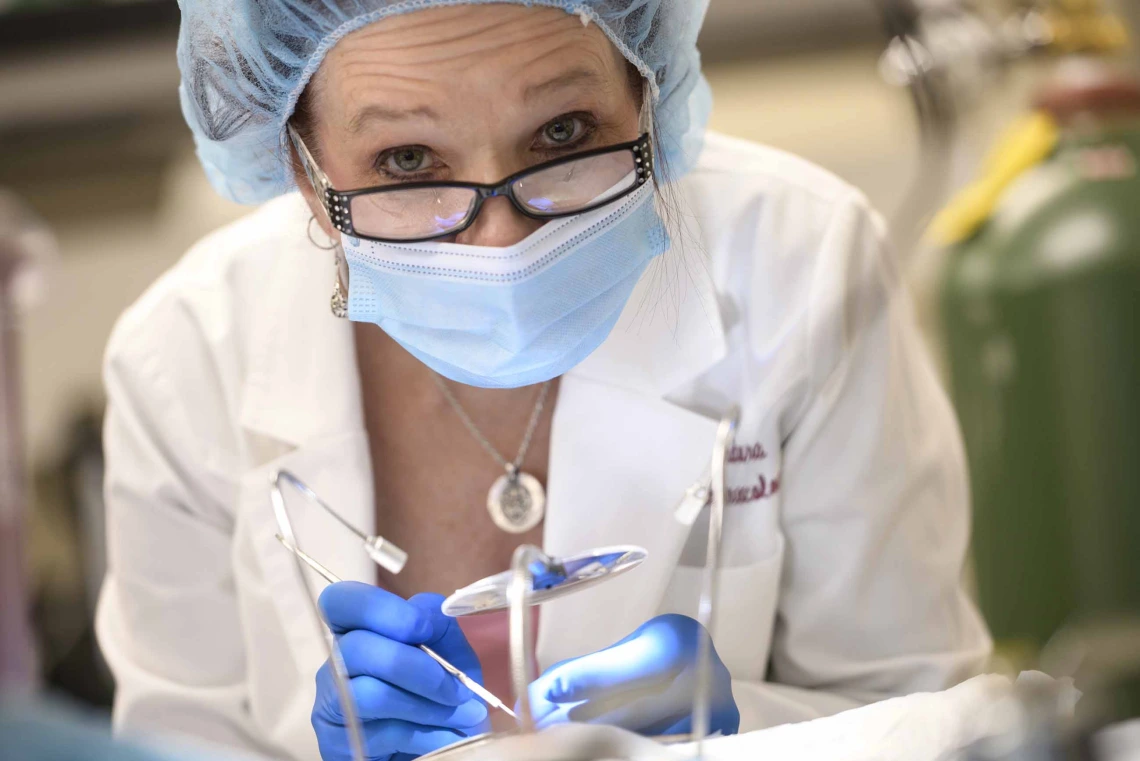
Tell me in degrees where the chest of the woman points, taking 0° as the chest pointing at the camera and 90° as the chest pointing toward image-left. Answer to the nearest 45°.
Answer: approximately 0°

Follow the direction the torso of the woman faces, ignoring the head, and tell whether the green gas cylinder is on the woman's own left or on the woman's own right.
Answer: on the woman's own left
